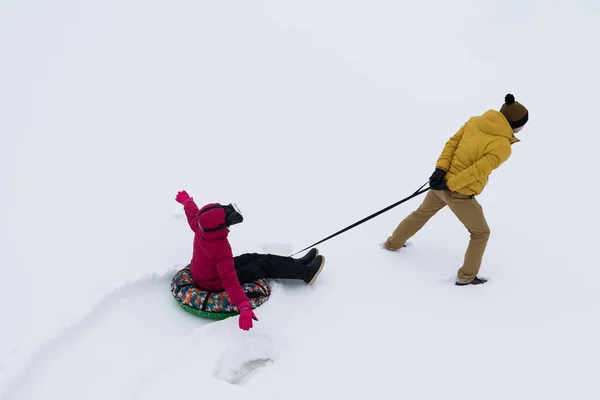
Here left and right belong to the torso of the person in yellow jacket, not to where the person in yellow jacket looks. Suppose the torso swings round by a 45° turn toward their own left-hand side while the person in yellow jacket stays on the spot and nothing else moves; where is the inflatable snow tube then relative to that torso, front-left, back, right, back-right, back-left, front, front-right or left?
back-left

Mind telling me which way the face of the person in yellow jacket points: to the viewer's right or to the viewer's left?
to the viewer's right

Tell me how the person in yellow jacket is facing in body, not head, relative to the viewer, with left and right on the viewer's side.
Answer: facing away from the viewer and to the right of the viewer

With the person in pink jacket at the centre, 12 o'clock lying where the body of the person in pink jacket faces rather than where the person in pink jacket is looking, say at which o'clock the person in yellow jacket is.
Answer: The person in yellow jacket is roughly at 1 o'clock from the person in pink jacket.

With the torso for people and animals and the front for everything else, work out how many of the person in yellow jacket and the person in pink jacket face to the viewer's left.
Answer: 0

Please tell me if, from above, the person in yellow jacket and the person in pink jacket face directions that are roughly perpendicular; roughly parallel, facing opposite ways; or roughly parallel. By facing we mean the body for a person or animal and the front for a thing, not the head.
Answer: roughly parallel

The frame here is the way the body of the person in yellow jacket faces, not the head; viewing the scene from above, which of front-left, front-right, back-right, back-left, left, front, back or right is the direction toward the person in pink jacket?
back

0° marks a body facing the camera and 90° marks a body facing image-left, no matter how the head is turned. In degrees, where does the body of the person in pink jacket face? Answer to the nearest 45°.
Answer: approximately 225°
